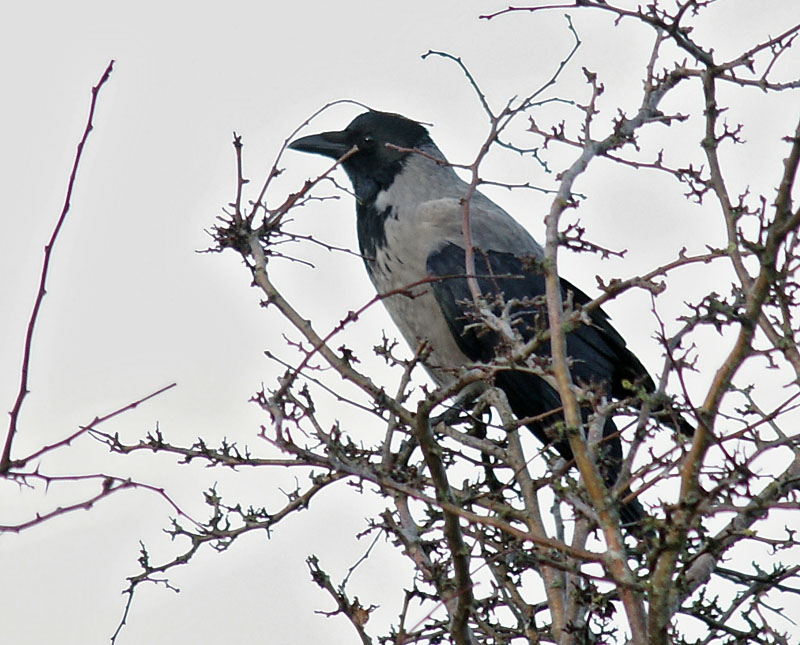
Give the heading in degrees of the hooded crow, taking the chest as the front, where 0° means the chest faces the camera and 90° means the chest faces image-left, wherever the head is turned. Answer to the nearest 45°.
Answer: approximately 90°
